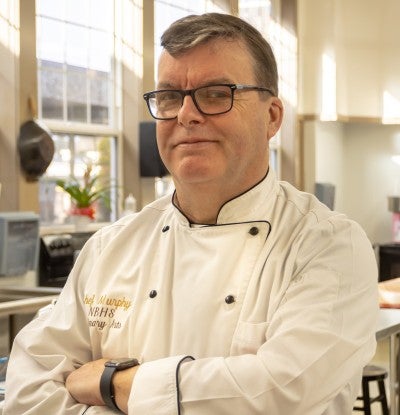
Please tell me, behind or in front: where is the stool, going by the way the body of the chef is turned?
behind

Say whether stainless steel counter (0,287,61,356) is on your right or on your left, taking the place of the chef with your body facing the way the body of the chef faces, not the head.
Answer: on your right

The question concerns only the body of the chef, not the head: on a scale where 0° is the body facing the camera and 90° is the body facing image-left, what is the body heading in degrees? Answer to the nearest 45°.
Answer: approximately 45°

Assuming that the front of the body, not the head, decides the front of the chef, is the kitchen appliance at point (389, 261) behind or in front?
behind

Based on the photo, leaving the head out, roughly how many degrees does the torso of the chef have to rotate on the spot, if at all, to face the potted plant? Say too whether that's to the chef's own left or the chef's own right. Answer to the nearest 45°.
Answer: approximately 135° to the chef's own right

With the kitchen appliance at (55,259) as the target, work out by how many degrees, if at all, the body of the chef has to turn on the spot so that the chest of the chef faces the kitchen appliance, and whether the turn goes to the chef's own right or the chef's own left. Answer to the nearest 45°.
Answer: approximately 135° to the chef's own right

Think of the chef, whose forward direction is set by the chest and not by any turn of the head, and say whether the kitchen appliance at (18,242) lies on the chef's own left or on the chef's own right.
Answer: on the chef's own right
